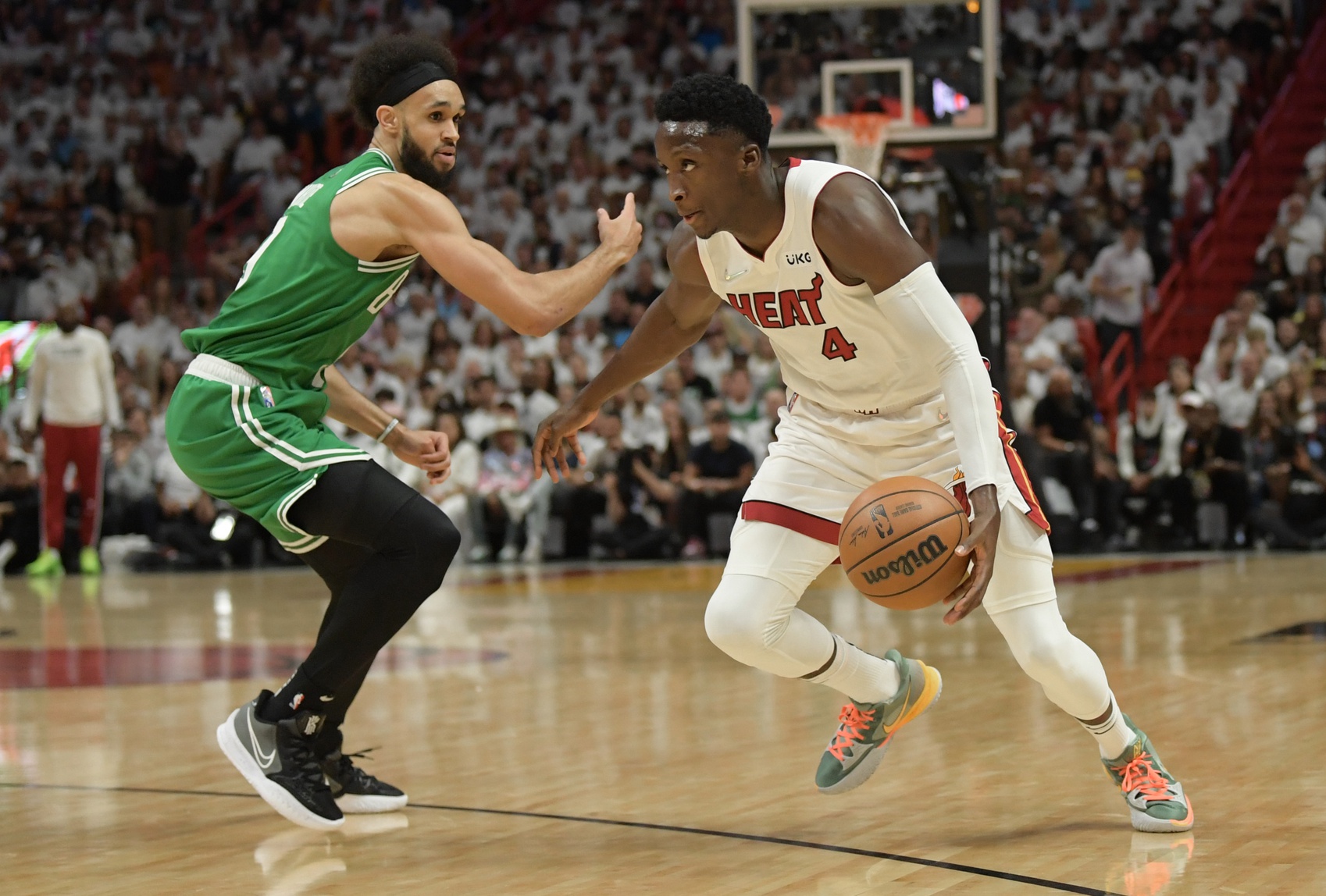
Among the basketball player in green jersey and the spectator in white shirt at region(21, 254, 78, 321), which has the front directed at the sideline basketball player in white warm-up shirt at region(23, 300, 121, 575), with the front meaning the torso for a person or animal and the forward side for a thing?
the spectator in white shirt at region(21, 254, 78, 321)

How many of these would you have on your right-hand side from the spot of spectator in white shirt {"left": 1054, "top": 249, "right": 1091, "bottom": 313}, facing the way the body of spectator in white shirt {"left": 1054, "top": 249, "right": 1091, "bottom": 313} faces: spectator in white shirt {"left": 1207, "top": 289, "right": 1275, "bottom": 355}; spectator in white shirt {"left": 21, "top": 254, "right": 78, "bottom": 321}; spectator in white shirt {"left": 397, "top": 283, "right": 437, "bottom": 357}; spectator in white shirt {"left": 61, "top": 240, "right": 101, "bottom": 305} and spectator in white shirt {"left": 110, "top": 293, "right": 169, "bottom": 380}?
4

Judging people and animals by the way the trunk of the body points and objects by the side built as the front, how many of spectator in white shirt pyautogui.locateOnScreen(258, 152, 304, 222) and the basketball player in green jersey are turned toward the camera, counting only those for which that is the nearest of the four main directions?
1

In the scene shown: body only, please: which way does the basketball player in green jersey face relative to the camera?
to the viewer's right

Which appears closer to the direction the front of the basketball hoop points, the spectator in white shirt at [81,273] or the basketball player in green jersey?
the basketball player in green jersey

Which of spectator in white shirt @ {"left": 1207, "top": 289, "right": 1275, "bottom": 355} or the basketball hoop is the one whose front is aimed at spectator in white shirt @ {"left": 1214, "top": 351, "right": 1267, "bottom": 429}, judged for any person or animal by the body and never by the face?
spectator in white shirt @ {"left": 1207, "top": 289, "right": 1275, "bottom": 355}

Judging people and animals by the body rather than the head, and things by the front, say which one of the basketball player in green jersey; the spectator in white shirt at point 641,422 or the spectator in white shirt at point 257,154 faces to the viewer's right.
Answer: the basketball player in green jersey
